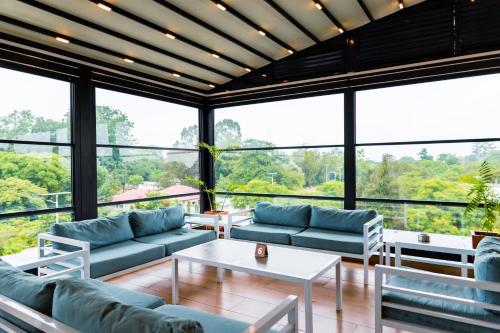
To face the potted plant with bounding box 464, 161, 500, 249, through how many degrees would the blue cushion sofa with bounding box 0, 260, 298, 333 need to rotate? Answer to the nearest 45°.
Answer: approximately 45° to its right

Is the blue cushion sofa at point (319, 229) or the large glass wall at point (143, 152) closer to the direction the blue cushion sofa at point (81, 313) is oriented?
the blue cushion sofa

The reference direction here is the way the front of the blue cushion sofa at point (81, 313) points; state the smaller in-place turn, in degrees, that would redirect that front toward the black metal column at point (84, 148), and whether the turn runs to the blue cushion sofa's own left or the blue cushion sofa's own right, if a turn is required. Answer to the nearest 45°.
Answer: approximately 45° to the blue cushion sofa's own left

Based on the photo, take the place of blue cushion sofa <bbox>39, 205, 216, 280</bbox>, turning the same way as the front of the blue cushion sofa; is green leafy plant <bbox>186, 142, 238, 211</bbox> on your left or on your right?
on your left

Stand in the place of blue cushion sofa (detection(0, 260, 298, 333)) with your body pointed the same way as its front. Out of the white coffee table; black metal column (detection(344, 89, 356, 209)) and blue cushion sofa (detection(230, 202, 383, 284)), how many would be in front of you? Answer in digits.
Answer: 3

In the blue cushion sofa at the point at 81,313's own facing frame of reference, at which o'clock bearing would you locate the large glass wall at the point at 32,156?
The large glass wall is roughly at 10 o'clock from the blue cushion sofa.

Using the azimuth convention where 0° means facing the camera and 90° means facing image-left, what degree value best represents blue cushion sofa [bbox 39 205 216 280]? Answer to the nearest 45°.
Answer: approximately 315°

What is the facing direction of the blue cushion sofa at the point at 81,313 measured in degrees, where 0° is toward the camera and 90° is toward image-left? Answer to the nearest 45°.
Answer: approximately 225°

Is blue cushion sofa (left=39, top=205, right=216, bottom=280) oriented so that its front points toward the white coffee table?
yes

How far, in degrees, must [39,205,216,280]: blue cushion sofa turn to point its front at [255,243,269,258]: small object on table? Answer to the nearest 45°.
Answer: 0° — it already faces it
